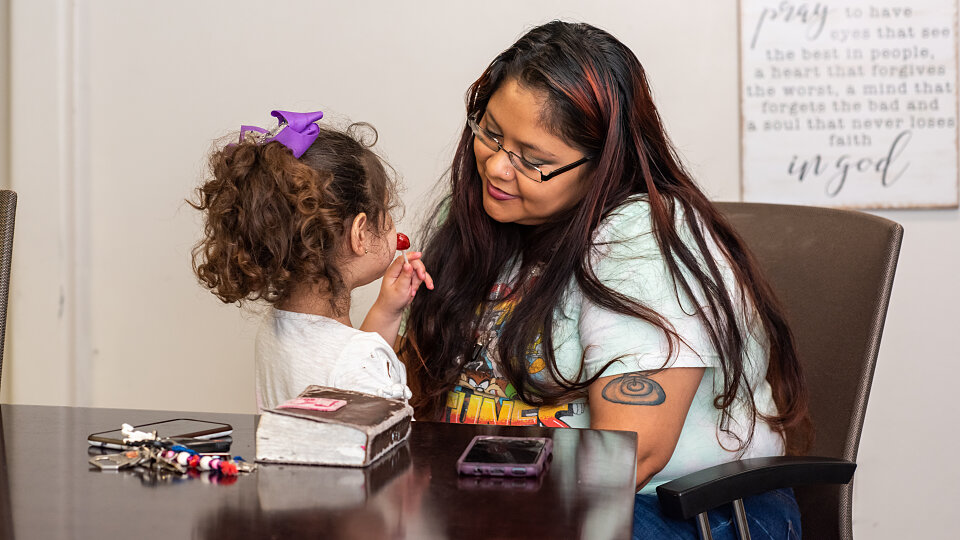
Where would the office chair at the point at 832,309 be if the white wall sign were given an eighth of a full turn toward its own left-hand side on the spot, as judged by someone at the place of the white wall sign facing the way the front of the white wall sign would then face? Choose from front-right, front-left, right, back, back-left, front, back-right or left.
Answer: front-right

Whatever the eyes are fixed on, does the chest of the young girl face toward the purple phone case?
no

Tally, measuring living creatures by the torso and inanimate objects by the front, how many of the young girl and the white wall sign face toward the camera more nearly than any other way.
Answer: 1

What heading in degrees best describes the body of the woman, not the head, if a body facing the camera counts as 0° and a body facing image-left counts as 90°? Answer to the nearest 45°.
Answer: approximately 45°

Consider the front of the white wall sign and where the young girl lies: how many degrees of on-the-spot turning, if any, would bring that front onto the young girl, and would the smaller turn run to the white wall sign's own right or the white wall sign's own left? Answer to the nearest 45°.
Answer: approximately 45° to the white wall sign's own right

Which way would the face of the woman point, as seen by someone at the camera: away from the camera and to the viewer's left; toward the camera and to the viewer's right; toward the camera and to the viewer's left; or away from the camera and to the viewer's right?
toward the camera and to the viewer's left

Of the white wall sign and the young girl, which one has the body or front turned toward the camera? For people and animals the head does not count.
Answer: the white wall sign

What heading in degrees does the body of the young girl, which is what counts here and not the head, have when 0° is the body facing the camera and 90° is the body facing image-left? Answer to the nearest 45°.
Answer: approximately 225°

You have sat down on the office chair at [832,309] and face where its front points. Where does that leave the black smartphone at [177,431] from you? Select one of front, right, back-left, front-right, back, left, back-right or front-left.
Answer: front

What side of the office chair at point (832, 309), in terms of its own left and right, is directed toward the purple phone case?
front

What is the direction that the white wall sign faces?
toward the camera

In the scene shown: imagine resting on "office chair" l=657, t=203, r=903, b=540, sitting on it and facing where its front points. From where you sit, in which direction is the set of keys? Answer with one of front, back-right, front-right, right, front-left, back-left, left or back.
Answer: front

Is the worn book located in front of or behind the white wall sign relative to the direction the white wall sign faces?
in front

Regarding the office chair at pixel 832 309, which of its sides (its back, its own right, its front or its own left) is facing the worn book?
front

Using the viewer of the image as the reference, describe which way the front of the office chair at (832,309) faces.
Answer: facing the viewer and to the left of the viewer
